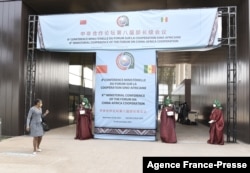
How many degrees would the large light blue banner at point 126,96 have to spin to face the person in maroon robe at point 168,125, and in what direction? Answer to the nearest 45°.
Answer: approximately 90° to its left

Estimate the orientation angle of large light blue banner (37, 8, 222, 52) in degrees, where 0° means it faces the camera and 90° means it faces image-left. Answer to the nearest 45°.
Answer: approximately 0°

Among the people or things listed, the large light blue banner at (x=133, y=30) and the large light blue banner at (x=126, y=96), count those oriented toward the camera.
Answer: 2

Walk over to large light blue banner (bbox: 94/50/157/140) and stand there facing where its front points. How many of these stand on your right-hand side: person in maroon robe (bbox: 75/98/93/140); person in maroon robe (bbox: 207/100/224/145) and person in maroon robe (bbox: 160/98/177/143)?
1

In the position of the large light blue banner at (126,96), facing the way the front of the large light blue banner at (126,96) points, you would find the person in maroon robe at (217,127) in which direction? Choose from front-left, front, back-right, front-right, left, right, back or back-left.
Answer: left

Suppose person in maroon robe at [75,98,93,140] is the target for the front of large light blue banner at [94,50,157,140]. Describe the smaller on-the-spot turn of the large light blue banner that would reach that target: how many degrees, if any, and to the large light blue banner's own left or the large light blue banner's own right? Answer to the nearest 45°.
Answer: approximately 90° to the large light blue banner's own right

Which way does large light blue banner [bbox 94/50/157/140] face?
toward the camera
